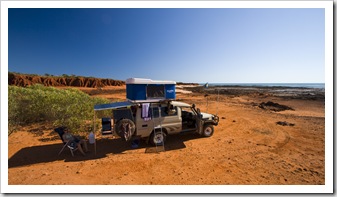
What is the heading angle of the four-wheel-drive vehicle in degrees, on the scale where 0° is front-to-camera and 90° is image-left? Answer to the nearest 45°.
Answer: approximately 225°

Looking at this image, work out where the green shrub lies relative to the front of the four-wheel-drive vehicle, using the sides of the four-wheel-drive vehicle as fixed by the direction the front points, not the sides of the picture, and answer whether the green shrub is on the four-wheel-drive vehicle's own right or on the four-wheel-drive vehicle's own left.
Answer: on the four-wheel-drive vehicle's own left
